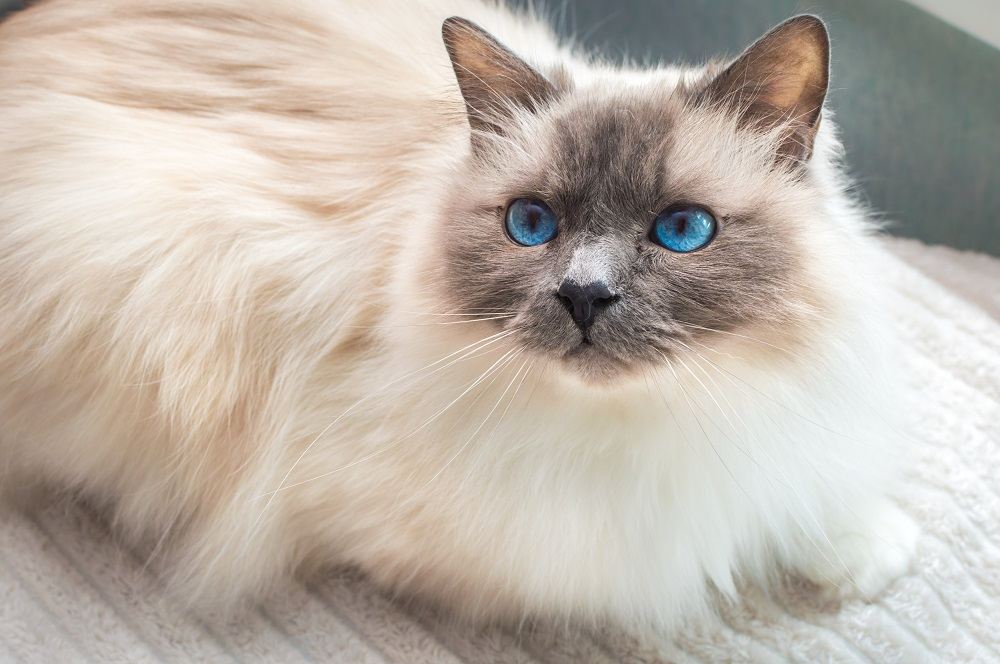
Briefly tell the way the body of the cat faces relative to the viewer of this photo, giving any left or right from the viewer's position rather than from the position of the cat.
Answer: facing the viewer and to the right of the viewer
